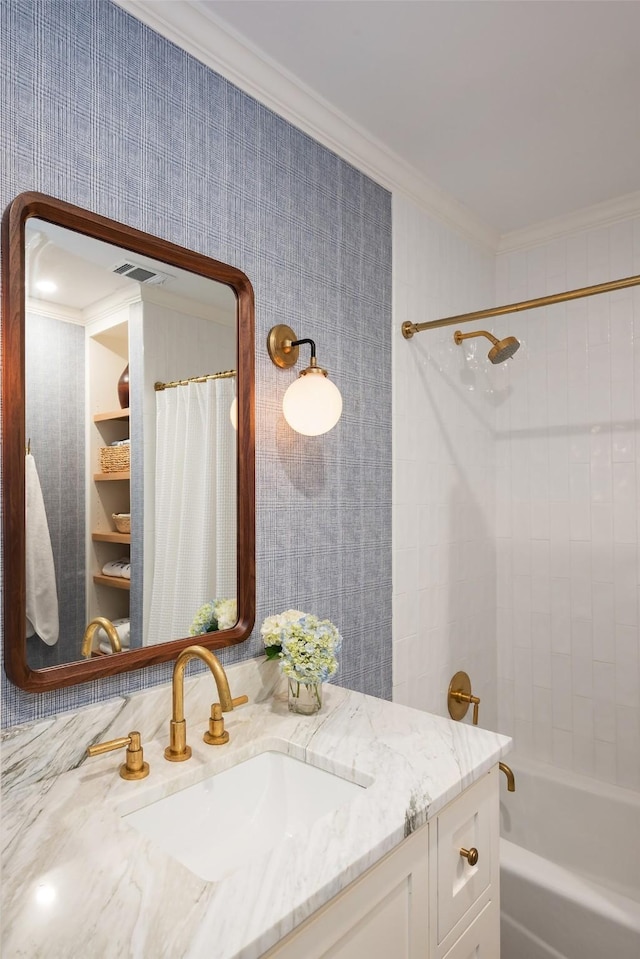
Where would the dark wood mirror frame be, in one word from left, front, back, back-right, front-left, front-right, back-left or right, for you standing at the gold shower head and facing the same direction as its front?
right

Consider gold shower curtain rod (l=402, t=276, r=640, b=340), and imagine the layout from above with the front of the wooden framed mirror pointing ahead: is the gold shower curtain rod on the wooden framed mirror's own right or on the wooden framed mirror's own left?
on the wooden framed mirror's own left

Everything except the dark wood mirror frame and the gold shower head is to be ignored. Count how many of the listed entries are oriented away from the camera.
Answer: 0

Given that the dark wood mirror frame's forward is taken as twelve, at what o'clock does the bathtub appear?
The bathtub is roughly at 10 o'clock from the dark wood mirror frame.

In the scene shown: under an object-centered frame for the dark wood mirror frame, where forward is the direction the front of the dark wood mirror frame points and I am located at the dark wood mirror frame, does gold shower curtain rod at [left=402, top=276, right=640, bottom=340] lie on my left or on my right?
on my left

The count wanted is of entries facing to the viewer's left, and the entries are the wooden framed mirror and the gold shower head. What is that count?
0

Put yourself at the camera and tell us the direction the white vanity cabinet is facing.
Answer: facing the viewer and to the right of the viewer
